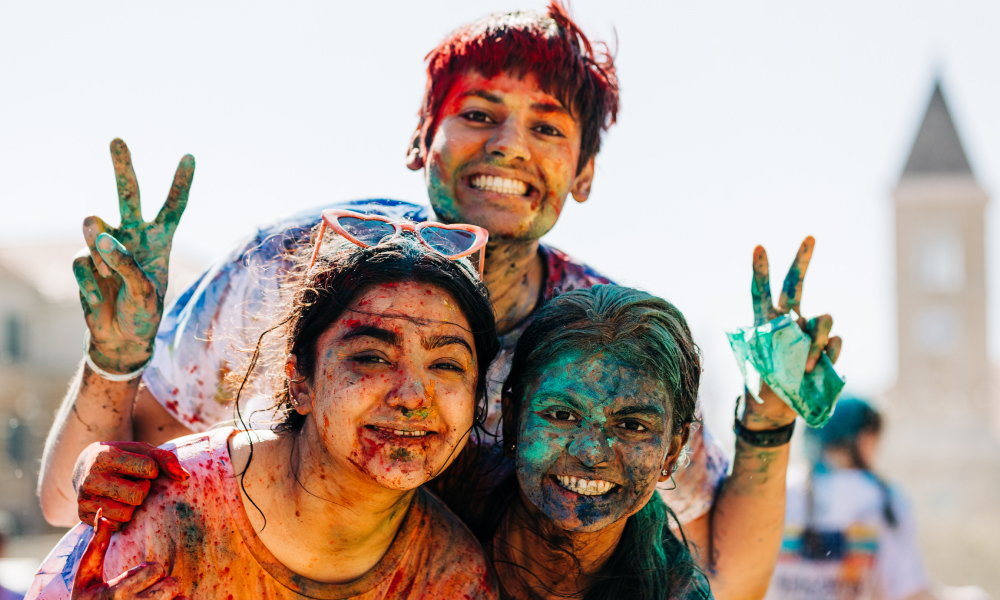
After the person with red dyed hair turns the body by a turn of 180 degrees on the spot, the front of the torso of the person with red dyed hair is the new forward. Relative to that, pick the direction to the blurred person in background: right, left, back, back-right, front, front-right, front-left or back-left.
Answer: front-right

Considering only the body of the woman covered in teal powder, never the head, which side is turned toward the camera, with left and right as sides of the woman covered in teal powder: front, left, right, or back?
front

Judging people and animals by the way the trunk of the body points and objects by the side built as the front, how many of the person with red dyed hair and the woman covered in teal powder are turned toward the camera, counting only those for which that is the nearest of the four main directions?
2

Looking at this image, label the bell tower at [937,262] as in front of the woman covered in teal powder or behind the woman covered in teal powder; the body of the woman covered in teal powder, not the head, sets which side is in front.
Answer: behind

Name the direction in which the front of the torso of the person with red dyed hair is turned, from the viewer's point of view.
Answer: toward the camera

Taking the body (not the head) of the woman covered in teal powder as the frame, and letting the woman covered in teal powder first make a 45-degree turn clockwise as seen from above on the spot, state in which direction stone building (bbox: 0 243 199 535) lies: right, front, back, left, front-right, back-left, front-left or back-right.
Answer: right

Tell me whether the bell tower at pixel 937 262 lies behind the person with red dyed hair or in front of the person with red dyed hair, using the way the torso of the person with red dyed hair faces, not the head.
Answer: behind

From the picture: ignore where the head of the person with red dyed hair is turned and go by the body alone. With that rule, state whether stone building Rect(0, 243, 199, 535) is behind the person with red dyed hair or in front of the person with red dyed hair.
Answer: behind
